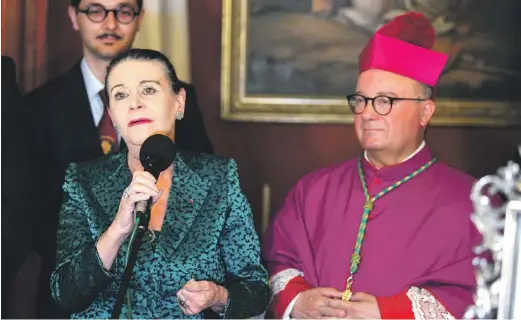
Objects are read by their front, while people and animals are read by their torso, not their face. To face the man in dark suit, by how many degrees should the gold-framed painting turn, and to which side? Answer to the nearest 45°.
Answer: approximately 90° to its right

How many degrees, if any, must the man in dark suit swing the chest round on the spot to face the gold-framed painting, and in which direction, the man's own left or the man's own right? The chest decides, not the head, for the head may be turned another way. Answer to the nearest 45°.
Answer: approximately 90° to the man's own left

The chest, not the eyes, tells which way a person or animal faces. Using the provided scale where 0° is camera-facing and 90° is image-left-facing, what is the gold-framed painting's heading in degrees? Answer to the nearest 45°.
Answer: approximately 0°

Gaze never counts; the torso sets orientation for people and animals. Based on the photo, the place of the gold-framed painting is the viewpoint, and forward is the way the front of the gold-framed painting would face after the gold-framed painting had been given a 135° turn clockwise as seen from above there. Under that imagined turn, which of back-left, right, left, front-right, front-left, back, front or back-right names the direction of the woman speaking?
left

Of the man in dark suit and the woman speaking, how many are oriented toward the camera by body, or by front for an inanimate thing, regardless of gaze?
2

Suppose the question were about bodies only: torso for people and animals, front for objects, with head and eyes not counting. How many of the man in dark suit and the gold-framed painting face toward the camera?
2

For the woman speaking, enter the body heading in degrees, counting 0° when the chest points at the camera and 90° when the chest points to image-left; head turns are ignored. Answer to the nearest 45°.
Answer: approximately 0°
